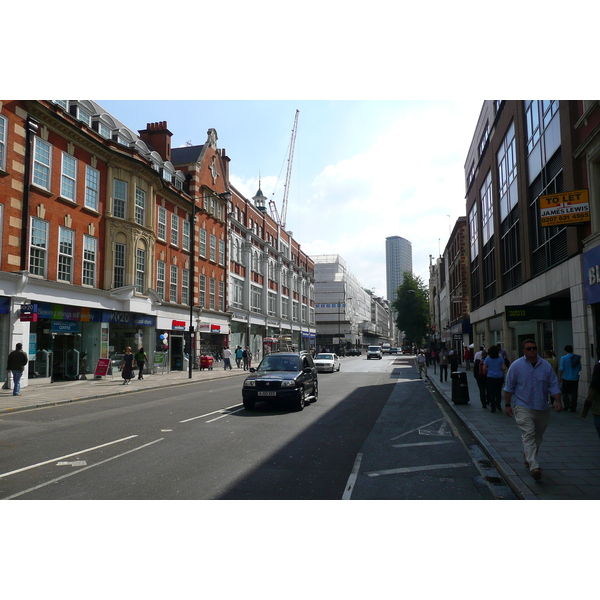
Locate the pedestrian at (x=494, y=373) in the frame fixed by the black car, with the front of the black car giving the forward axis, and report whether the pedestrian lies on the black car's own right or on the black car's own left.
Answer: on the black car's own left

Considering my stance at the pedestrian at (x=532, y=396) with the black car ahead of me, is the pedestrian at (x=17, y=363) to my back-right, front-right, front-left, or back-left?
front-left

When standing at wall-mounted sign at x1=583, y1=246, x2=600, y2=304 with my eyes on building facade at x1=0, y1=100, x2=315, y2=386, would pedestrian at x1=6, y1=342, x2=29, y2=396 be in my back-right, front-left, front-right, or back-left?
front-left

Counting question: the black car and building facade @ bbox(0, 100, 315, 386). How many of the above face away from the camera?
0

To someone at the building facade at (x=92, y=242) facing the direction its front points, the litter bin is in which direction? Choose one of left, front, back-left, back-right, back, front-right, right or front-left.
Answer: front

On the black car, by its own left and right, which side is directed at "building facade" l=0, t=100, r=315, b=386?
right

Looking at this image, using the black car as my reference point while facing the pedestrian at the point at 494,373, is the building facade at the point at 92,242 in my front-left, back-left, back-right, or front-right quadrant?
back-left

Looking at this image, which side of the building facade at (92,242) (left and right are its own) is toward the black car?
front

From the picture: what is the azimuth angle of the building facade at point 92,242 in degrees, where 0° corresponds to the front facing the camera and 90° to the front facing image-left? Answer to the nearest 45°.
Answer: approximately 315°

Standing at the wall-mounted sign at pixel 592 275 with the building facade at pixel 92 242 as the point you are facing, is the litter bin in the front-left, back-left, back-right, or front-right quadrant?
front-right

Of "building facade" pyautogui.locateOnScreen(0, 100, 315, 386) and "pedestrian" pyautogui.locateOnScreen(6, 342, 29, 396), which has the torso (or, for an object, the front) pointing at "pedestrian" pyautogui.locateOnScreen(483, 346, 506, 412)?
the building facade

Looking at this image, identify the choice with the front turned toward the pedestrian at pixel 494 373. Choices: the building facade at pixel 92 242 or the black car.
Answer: the building facade

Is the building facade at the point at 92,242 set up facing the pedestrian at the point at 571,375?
yes
